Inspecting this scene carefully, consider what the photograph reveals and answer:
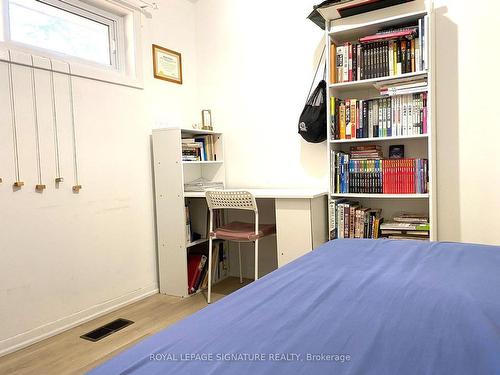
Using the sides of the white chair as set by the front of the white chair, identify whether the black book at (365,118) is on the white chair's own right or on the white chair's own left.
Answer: on the white chair's own right

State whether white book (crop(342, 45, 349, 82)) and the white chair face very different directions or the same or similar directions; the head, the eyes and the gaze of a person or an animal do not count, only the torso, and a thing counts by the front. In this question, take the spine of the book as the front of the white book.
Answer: very different directions

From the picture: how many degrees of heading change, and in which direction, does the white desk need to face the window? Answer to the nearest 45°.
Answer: approximately 90° to its right

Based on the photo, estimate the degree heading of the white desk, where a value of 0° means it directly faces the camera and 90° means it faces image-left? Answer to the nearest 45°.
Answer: approximately 0°
